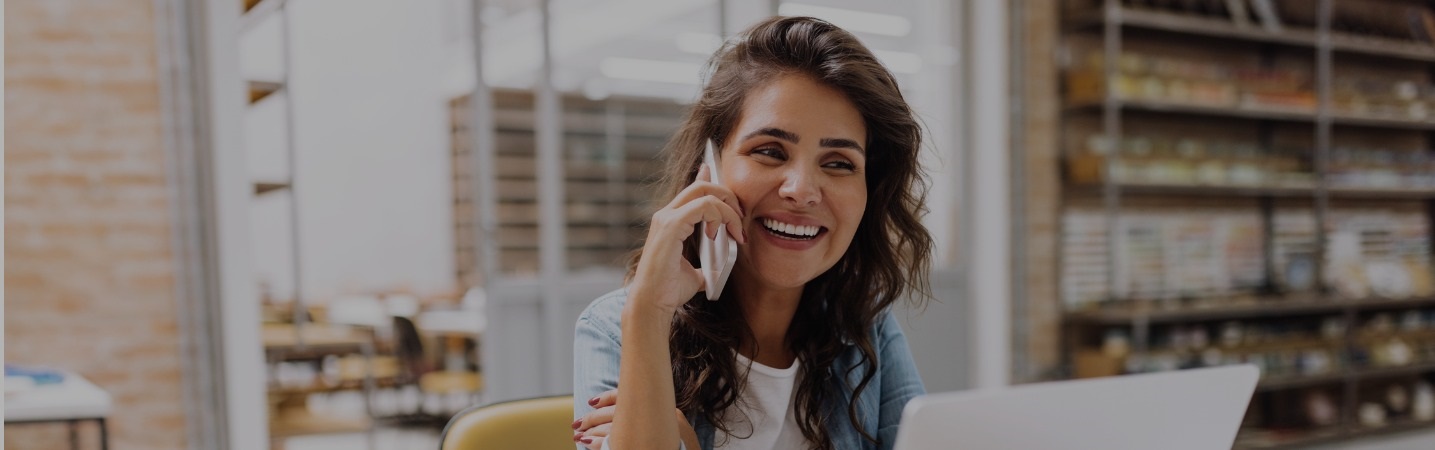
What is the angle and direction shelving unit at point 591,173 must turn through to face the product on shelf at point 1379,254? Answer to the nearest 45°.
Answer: approximately 90° to its left

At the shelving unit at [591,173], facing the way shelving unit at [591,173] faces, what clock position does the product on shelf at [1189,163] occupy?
The product on shelf is roughly at 10 o'clock from the shelving unit.

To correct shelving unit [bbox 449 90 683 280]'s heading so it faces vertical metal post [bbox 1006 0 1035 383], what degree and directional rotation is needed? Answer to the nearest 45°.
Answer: approximately 45° to its left

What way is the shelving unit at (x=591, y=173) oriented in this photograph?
toward the camera

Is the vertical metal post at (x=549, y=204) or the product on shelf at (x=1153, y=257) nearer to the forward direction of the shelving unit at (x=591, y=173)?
the vertical metal post

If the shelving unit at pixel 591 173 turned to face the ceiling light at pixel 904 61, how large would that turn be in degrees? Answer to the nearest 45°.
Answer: approximately 45° to its left

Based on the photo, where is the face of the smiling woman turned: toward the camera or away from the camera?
toward the camera

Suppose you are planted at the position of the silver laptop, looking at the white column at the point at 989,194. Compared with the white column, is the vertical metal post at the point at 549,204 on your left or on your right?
left
